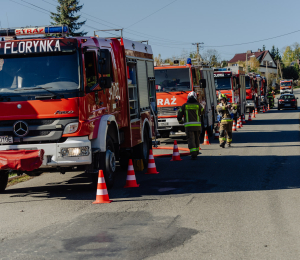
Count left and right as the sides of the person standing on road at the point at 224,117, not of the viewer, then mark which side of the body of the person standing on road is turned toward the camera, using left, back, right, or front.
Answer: front

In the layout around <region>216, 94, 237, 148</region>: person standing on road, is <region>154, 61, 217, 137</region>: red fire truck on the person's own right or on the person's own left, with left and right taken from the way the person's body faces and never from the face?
on the person's own right

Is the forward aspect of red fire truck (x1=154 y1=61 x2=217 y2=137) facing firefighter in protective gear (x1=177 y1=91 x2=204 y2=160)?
yes

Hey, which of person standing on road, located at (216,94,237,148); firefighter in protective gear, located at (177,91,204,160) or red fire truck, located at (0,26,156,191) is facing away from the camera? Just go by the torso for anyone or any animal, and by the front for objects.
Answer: the firefighter in protective gear

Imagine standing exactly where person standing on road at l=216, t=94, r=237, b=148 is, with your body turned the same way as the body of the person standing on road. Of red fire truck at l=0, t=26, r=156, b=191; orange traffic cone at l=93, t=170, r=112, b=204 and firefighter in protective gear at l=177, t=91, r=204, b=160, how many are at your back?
0

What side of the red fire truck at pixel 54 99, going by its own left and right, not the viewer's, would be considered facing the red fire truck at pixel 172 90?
back

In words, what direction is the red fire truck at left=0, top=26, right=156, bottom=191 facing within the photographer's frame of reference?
facing the viewer and to the left of the viewer

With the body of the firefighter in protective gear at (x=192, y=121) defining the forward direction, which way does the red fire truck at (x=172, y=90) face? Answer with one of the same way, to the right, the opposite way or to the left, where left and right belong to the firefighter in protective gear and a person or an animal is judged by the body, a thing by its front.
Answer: the opposite way

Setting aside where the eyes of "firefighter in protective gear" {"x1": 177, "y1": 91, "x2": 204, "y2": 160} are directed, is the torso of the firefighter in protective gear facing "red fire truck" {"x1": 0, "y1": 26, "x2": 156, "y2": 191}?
no

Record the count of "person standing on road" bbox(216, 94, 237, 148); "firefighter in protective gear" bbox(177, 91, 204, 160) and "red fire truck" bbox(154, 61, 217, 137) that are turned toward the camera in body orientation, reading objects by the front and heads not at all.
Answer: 2

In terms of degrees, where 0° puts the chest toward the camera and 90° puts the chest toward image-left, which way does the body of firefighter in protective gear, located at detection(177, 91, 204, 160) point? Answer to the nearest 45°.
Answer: approximately 180°

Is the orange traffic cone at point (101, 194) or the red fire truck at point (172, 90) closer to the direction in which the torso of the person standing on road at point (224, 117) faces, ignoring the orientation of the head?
the orange traffic cone

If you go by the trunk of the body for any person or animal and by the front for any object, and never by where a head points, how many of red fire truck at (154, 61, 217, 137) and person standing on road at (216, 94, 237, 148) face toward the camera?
2

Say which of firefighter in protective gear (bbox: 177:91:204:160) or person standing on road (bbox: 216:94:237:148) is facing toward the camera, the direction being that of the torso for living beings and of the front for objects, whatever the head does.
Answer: the person standing on road

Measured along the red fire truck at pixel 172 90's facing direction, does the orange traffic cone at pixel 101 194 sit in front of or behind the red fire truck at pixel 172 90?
in front
